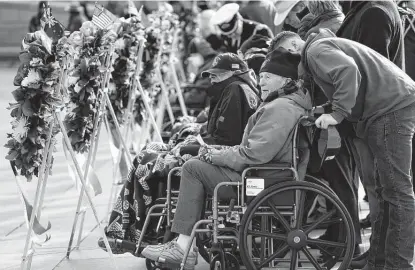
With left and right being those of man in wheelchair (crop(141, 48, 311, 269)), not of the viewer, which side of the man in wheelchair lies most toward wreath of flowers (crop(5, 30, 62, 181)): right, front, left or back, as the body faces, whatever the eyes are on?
front

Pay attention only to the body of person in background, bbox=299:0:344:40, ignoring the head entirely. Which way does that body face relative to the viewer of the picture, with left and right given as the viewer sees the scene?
facing to the left of the viewer

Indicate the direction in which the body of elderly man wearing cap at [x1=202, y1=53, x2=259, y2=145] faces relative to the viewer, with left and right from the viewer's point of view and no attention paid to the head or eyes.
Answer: facing to the left of the viewer

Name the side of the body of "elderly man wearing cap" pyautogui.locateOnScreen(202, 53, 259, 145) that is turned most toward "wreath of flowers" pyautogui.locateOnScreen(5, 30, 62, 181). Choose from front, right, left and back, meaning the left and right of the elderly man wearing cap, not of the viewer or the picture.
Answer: front

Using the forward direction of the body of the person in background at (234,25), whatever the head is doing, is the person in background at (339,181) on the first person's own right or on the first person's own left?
on the first person's own left

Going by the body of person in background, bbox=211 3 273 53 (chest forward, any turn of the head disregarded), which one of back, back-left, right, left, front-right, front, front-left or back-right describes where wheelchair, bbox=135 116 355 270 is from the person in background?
front-left

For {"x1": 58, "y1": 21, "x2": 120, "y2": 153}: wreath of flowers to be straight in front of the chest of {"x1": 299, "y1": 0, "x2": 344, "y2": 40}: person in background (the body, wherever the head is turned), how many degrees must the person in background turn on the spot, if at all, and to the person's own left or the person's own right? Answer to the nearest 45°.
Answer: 0° — they already face it

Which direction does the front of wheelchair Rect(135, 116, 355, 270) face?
to the viewer's left

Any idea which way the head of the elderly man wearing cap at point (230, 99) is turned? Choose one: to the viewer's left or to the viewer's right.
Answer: to the viewer's left
